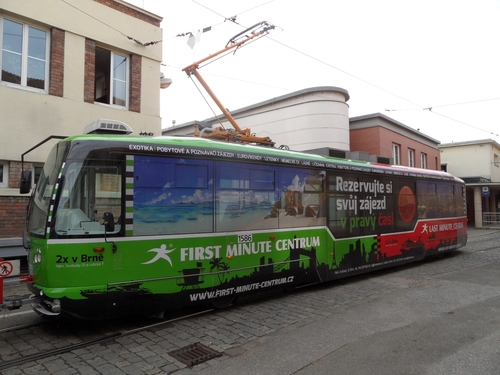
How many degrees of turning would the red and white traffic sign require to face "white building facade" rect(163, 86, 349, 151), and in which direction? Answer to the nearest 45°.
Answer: approximately 135° to its left

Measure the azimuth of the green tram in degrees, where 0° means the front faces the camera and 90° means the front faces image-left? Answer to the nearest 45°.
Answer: approximately 45°

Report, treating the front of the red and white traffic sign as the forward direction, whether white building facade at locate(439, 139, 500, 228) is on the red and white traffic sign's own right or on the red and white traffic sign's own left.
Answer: on the red and white traffic sign's own left

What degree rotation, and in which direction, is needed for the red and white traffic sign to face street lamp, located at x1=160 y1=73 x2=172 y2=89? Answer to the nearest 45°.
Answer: approximately 135° to its left

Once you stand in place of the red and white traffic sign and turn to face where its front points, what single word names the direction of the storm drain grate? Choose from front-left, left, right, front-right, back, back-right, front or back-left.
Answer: front-left

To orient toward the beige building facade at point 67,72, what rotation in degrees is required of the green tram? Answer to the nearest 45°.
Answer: approximately 90° to its right

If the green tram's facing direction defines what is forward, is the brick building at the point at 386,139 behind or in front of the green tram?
behind

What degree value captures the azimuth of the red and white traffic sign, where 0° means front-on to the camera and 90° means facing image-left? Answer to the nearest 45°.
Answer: approximately 0°

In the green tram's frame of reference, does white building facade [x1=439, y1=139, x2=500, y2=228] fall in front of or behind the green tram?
behind

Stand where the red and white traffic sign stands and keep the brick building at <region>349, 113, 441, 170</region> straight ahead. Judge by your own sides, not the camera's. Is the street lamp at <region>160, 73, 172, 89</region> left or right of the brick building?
left

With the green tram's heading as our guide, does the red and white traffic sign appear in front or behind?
in front
